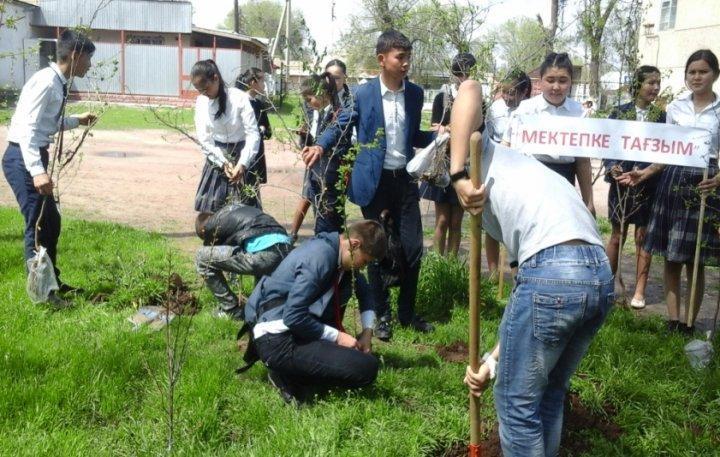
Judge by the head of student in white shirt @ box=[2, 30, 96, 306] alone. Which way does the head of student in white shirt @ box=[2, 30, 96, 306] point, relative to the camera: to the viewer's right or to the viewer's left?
to the viewer's right

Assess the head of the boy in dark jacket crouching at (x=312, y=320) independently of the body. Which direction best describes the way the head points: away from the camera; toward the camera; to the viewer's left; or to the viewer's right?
to the viewer's right

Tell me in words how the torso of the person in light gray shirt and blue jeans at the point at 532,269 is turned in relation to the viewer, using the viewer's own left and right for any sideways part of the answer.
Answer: facing away from the viewer and to the left of the viewer

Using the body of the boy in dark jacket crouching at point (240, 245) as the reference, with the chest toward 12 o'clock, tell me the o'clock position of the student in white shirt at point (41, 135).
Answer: The student in white shirt is roughly at 1 o'clock from the boy in dark jacket crouching.

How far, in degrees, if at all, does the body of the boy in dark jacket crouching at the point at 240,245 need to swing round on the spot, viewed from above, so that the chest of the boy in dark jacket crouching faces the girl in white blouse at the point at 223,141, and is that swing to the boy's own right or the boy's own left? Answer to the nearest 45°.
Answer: approximately 90° to the boy's own right

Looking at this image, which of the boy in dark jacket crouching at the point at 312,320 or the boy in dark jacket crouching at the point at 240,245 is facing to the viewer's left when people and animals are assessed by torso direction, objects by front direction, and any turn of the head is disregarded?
the boy in dark jacket crouching at the point at 240,245

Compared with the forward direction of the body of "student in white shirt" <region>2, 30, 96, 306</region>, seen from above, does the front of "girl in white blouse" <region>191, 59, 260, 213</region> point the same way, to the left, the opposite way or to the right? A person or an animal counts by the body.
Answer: to the right

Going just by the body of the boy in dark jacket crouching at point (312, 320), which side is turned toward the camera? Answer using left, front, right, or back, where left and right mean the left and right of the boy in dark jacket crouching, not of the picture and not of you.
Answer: right

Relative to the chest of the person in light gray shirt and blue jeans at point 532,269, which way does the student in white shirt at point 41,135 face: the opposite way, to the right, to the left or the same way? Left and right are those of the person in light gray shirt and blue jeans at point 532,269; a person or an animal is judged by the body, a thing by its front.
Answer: to the right

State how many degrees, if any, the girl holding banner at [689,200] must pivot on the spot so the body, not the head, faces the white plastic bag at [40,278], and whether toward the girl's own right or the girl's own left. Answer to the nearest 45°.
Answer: approximately 45° to the girl's own right

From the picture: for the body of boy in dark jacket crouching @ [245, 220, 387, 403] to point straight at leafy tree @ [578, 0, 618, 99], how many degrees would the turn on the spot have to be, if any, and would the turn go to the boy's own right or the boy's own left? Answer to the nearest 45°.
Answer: approximately 45° to the boy's own left
